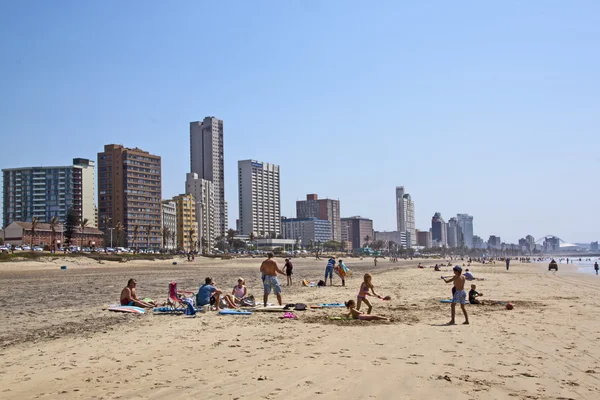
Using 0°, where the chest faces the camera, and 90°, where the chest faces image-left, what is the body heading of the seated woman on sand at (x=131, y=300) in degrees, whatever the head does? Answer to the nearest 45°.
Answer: approximately 270°

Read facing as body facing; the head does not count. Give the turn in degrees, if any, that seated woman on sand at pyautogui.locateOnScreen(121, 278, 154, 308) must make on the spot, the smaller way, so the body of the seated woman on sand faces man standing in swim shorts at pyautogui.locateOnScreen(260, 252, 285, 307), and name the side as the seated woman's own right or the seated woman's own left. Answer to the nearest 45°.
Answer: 0° — they already face them

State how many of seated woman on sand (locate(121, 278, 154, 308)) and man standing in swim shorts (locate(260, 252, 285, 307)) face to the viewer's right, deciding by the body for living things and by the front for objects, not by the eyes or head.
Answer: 1

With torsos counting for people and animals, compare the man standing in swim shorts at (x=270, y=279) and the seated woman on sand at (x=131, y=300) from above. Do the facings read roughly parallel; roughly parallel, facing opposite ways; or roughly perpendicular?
roughly perpendicular

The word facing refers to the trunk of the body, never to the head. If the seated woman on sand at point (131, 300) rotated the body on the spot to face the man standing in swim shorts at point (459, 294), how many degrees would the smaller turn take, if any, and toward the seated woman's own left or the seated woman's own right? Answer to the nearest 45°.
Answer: approximately 45° to the seated woman's own right

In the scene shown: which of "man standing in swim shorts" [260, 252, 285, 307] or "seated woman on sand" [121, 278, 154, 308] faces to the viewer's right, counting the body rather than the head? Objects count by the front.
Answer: the seated woman on sand
